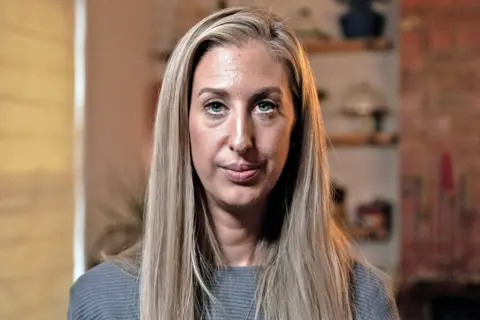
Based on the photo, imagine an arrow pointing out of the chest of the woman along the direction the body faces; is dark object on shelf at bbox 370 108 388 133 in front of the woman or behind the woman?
behind

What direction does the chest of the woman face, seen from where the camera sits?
toward the camera

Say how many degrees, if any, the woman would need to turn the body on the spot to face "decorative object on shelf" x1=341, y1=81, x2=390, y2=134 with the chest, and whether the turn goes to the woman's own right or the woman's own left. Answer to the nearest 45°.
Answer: approximately 180°

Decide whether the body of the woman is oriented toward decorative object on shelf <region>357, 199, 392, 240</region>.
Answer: no

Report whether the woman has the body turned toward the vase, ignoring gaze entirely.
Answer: no

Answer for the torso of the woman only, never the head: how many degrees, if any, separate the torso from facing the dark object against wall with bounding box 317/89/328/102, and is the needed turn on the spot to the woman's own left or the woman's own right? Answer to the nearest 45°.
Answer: approximately 180°

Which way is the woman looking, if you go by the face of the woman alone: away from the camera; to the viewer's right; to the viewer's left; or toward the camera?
toward the camera

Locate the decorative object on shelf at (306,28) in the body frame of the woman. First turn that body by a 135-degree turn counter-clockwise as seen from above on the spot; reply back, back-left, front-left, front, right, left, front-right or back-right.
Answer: front-left
